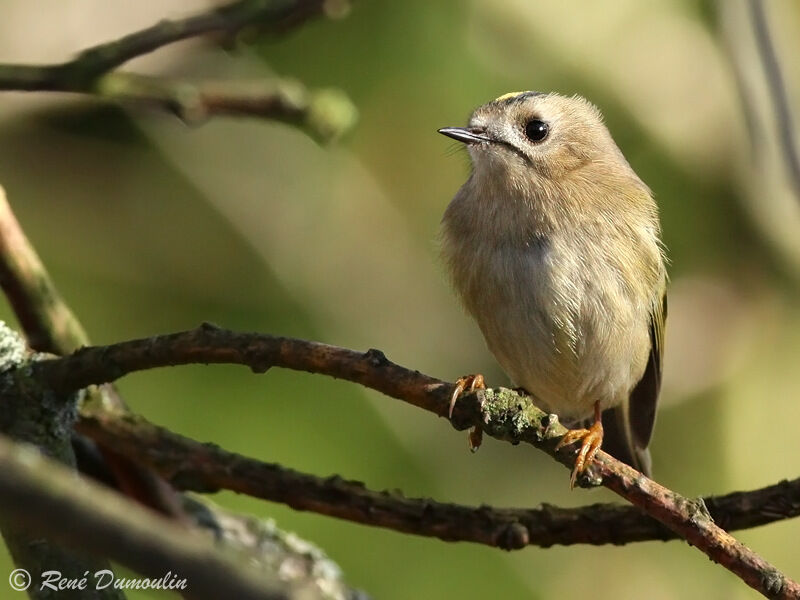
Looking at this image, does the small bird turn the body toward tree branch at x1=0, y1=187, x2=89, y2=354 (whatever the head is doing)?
no

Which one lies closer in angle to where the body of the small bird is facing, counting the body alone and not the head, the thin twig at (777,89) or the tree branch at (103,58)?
the tree branch

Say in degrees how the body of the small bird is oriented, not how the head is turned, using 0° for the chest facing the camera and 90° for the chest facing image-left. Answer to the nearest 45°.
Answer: approximately 45°

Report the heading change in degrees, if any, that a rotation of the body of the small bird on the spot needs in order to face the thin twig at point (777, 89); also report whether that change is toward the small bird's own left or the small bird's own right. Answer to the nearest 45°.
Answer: approximately 180°
